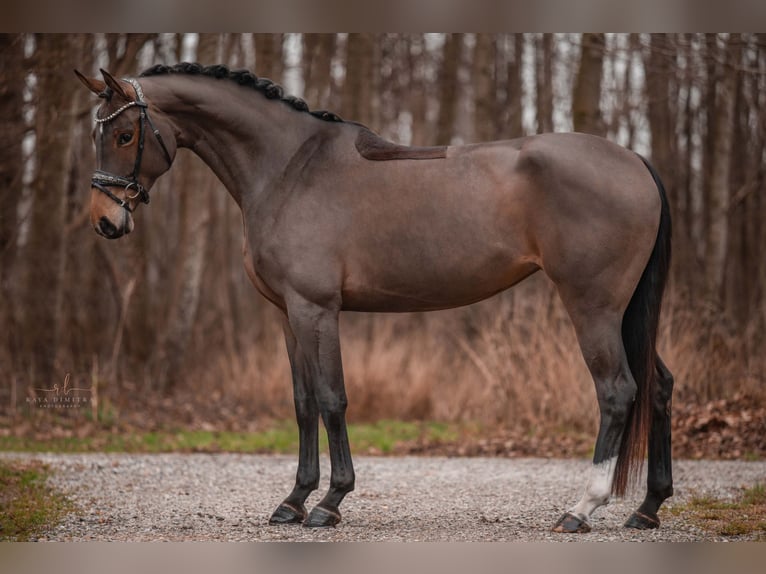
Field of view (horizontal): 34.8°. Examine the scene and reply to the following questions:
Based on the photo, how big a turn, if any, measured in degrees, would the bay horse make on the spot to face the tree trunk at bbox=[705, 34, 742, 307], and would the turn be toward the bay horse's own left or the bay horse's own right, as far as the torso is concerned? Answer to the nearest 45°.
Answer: approximately 135° to the bay horse's own right

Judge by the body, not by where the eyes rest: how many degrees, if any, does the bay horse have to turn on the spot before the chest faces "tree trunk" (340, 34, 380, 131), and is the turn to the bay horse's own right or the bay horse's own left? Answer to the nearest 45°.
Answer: approximately 90° to the bay horse's own right

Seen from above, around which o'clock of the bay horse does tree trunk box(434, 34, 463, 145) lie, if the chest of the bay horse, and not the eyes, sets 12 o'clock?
The tree trunk is roughly at 3 o'clock from the bay horse.

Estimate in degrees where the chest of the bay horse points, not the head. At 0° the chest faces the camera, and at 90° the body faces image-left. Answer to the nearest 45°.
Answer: approximately 90°

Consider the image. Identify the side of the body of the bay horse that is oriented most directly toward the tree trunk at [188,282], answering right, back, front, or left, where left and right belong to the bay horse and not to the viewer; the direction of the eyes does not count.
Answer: right

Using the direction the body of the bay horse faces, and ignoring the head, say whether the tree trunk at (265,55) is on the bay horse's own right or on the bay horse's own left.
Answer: on the bay horse's own right

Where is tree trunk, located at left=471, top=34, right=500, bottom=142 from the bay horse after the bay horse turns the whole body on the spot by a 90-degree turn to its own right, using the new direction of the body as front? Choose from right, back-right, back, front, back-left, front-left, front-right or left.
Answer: front

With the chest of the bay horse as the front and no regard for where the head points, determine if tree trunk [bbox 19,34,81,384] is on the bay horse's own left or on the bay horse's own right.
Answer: on the bay horse's own right

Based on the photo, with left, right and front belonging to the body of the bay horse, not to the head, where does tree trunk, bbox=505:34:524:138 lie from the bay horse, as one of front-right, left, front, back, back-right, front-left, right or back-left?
right

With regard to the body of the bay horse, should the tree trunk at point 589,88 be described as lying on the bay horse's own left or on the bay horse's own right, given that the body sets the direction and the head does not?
on the bay horse's own right
